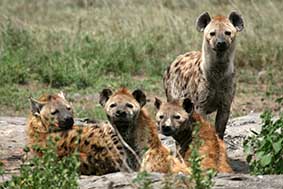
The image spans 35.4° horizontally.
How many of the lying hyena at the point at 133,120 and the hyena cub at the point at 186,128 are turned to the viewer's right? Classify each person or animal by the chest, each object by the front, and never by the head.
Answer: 0

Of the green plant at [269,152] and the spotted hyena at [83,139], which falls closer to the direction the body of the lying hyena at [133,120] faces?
the spotted hyena

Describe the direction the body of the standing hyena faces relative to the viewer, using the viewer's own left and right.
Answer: facing the viewer and to the right of the viewer

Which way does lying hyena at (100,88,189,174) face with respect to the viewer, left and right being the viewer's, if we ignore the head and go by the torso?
facing the viewer and to the left of the viewer

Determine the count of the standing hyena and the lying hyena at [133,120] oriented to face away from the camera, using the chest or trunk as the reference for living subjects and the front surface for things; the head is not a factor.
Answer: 0

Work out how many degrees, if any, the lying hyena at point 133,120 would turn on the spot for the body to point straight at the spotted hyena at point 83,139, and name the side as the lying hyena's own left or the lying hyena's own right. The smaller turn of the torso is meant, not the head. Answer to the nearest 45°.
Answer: approximately 45° to the lying hyena's own right

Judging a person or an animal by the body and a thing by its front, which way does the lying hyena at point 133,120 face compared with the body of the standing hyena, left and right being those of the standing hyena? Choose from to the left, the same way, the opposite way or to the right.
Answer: to the right

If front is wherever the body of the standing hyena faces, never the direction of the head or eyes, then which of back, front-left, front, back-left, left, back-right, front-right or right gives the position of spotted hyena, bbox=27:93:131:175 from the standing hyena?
right

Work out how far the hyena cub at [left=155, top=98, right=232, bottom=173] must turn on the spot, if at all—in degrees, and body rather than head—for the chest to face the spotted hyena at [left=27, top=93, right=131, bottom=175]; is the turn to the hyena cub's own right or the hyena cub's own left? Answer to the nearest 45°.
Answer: approximately 45° to the hyena cub's own right

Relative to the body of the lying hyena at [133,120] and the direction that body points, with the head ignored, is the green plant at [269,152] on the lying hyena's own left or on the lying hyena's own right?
on the lying hyena's own left
